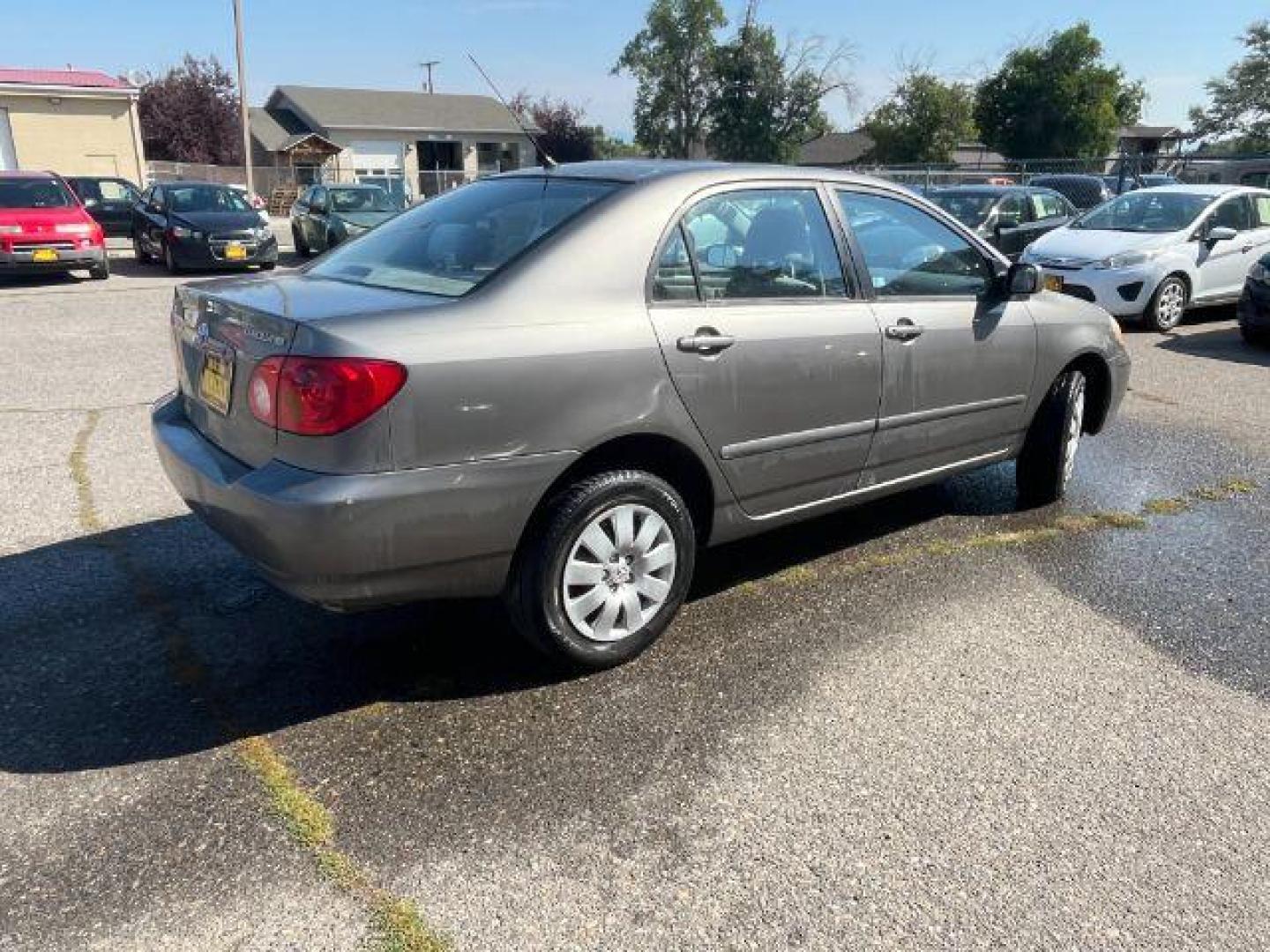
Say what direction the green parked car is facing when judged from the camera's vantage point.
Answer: facing the viewer and to the right of the viewer

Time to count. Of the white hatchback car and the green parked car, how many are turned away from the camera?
0

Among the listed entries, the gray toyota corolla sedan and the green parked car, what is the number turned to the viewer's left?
0

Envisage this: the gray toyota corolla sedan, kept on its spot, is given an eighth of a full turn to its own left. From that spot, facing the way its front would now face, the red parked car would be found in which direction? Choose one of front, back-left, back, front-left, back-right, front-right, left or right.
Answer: front-left

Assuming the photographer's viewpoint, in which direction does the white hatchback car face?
facing the viewer and to the left of the viewer

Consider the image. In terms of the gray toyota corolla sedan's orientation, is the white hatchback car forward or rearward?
forward

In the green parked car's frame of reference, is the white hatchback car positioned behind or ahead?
ahead

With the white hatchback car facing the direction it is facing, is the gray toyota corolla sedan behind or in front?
in front

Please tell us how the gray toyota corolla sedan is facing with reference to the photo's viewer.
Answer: facing away from the viewer and to the right of the viewer

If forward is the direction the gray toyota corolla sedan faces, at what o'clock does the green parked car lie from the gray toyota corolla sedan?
The green parked car is roughly at 10 o'clock from the gray toyota corolla sedan.
